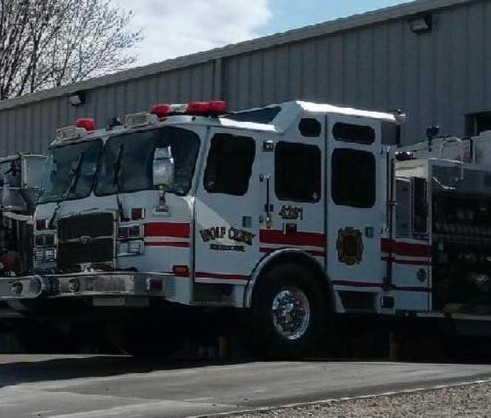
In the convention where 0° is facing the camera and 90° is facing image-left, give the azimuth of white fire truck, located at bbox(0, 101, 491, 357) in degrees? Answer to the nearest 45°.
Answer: approximately 45°

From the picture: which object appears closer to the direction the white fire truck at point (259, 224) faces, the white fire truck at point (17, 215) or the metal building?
the white fire truck

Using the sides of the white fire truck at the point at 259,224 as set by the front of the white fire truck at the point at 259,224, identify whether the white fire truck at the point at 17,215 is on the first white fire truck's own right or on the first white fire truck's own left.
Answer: on the first white fire truck's own right
